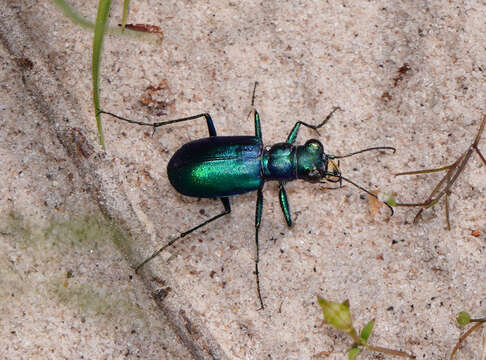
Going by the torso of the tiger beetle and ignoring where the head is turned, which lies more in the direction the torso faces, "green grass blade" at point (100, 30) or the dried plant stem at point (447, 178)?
the dried plant stem

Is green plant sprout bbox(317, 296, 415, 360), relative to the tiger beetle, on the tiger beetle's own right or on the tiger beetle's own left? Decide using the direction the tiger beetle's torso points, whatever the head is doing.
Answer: on the tiger beetle's own right

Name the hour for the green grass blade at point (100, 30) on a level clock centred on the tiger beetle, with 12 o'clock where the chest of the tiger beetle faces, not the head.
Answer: The green grass blade is roughly at 7 o'clock from the tiger beetle.

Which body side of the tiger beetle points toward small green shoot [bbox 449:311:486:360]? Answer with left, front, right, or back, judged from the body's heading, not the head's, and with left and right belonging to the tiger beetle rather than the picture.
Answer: front

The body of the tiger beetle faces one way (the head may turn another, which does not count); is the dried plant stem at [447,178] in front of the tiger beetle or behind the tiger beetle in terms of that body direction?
in front

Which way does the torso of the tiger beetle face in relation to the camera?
to the viewer's right

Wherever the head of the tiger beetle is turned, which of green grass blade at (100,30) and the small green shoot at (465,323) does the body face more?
the small green shoot

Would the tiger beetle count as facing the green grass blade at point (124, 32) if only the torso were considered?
no

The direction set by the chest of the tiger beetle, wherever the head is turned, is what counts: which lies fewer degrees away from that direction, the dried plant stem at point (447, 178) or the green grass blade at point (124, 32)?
the dried plant stem

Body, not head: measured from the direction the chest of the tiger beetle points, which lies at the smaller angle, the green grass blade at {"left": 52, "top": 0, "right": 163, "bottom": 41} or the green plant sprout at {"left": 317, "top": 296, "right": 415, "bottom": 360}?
the green plant sprout

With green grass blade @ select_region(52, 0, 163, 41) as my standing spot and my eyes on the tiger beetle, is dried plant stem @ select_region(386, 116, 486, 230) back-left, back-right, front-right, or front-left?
front-left

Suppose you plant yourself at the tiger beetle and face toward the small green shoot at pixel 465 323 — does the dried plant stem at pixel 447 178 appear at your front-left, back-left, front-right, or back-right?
front-left
